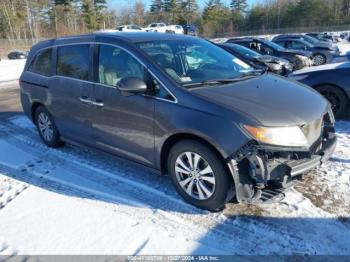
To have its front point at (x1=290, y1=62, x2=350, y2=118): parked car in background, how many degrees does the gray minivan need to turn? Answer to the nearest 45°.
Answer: approximately 90° to its left

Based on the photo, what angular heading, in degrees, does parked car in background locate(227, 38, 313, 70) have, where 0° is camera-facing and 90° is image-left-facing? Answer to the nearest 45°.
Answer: approximately 315°
